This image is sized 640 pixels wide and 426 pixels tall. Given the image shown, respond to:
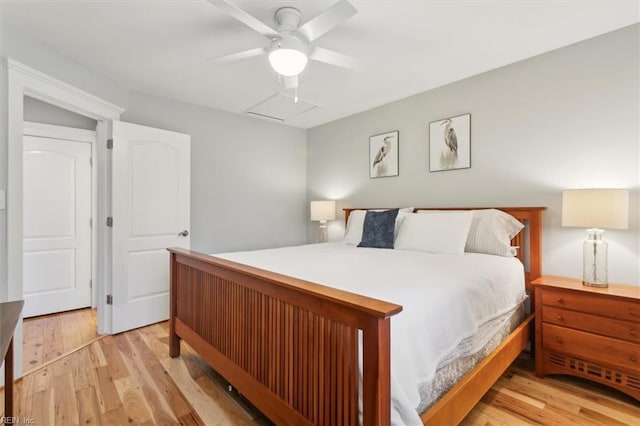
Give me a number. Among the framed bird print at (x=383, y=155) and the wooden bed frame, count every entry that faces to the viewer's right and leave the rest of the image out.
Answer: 0

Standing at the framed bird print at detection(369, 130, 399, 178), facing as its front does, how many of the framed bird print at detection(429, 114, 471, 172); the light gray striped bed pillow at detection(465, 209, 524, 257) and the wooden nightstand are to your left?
3

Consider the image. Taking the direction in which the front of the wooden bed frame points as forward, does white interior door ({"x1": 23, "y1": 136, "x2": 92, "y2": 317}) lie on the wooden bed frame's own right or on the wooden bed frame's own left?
on the wooden bed frame's own right

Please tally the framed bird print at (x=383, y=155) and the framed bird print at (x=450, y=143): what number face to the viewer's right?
0

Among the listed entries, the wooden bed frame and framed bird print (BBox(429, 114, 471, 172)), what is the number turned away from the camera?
0

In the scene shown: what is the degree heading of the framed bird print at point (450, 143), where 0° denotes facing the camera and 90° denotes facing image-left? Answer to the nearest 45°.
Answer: approximately 45°

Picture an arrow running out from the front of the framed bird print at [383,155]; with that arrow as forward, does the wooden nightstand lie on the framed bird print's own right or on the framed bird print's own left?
on the framed bird print's own left

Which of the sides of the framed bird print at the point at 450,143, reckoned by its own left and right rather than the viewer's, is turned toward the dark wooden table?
front

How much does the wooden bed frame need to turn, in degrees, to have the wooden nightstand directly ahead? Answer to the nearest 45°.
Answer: approximately 180°

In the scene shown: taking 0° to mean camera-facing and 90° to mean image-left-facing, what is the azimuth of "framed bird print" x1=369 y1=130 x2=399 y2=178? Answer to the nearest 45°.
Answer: approximately 45°
